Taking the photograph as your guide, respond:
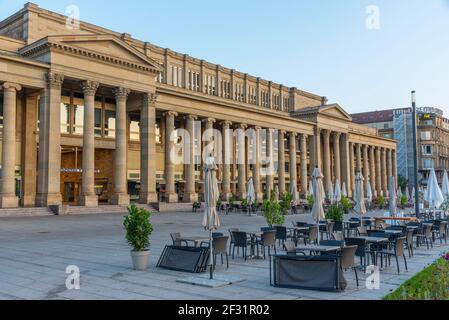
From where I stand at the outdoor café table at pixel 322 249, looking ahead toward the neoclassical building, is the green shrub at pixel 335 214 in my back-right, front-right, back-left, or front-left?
front-right

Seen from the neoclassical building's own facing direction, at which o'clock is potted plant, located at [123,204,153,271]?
The potted plant is roughly at 1 o'clock from the neoclassical building.

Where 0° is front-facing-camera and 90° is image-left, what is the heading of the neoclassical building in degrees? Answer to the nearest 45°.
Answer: approximately 315°

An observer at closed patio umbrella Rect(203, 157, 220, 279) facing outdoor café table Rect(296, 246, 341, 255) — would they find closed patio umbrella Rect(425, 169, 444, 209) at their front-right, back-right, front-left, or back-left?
front-left

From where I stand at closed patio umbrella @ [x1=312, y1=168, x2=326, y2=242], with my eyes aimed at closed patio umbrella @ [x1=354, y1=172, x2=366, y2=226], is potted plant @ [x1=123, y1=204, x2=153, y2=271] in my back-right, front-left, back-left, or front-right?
back-left

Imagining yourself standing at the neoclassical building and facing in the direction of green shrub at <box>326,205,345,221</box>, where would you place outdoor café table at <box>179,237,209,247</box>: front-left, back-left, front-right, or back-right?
front-right

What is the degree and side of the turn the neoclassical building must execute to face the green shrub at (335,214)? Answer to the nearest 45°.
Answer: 0° — it already faces it

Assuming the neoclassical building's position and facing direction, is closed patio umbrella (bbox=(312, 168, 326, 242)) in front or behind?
in front

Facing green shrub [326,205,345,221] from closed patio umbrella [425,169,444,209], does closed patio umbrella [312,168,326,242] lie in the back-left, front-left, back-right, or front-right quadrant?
front-left

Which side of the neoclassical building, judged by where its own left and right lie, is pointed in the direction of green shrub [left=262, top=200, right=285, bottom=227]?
front

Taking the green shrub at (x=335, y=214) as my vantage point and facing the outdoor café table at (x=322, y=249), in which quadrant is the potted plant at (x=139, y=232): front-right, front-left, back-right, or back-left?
front-right

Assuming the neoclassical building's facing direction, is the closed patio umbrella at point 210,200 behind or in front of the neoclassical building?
in front

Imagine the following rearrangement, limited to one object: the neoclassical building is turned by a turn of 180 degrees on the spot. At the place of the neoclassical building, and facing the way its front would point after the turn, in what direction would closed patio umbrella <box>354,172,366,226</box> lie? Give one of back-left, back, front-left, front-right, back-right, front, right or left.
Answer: back
